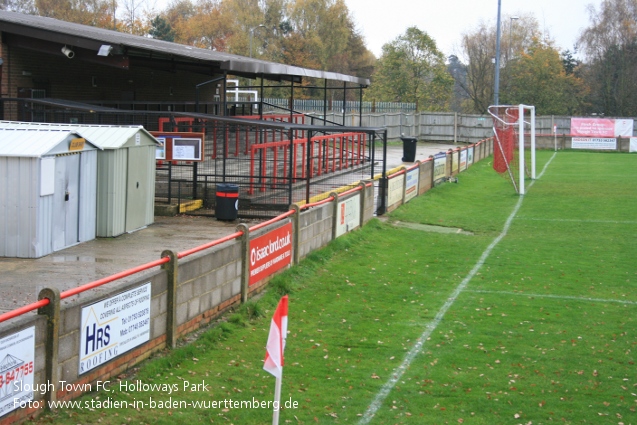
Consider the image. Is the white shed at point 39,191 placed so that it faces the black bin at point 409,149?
no

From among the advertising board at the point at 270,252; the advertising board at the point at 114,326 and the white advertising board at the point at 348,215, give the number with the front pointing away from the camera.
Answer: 0

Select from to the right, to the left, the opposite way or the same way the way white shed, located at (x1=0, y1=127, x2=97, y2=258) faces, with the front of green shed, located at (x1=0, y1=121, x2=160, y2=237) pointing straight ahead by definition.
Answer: the same way

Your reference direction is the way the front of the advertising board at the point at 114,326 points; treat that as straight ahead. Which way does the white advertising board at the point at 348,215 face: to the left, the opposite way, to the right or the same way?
the same way

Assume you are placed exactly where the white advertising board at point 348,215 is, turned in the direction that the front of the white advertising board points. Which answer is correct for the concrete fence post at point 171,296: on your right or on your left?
on your right

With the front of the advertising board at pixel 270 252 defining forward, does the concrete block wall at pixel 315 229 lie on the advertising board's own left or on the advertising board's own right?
on the advertising board's own left

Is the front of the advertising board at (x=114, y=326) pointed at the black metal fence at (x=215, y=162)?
no

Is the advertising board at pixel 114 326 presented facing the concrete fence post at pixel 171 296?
no

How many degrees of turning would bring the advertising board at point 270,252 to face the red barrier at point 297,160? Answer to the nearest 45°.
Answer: approximately 135° to its left

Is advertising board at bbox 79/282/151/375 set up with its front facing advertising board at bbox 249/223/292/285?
no

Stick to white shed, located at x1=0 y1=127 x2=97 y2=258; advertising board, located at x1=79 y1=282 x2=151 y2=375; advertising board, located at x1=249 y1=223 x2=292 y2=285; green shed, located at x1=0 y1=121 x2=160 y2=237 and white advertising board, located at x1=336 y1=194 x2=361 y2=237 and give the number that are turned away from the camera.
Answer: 0

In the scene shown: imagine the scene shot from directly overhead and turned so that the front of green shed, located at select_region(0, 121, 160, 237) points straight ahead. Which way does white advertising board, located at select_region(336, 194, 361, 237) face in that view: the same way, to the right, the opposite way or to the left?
the same way

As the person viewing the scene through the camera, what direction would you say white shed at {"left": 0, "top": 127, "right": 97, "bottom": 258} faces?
facing the viewer and to the right of the viewer
